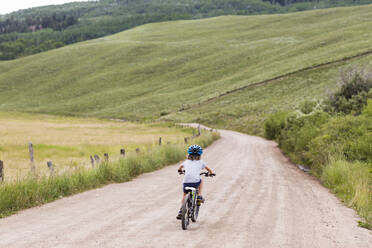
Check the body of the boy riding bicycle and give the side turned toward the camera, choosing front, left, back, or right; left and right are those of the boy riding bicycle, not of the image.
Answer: back

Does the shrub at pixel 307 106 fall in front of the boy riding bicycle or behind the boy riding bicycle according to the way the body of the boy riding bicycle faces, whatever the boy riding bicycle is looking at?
in front

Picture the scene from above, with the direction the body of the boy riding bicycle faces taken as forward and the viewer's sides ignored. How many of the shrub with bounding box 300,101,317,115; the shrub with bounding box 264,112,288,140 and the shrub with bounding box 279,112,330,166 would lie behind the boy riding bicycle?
0

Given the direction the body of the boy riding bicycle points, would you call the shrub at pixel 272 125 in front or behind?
in front

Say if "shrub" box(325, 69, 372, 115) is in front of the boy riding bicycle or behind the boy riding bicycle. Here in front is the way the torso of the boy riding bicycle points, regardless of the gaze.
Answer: in front
